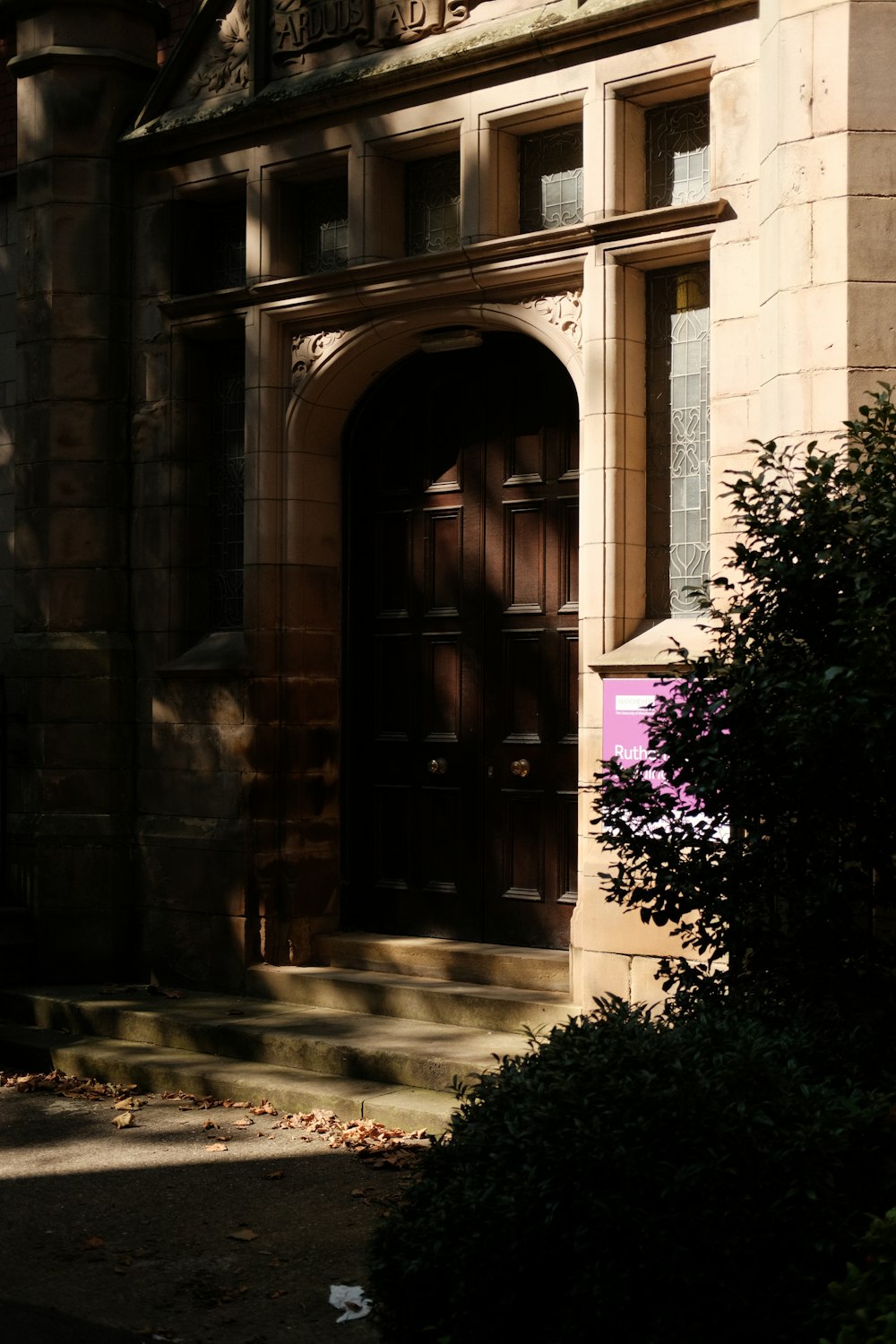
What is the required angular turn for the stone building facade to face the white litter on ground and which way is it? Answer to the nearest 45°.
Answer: approximately 45° to its left

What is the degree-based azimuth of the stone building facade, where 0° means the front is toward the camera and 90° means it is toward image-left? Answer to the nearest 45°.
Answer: approximately 45°

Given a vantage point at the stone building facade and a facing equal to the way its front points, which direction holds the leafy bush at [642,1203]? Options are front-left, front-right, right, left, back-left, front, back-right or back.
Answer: front-left

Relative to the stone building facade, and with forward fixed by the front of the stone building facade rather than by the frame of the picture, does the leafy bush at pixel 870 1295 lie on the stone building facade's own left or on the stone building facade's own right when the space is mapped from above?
on the stone building facade's own left

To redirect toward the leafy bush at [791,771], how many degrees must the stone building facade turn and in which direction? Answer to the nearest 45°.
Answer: approximately 45° to its left
